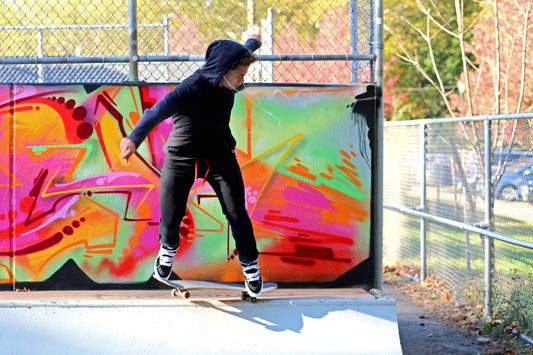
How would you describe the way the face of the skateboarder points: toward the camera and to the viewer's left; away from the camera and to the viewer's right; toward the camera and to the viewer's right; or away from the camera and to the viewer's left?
toward the camera and to the viewer's right

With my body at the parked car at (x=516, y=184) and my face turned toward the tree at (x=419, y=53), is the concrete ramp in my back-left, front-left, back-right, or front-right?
back-left
